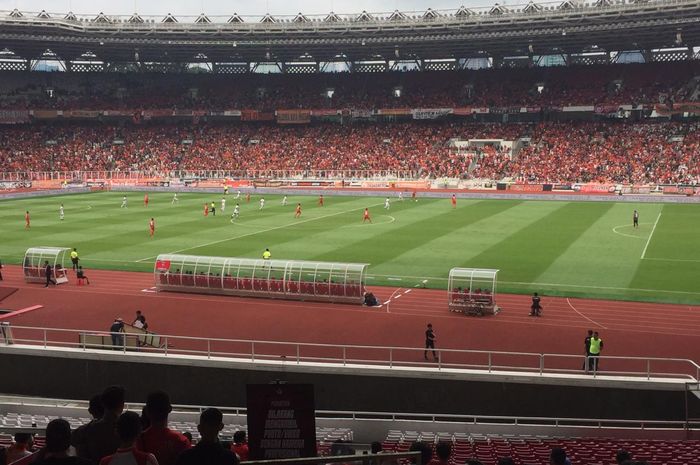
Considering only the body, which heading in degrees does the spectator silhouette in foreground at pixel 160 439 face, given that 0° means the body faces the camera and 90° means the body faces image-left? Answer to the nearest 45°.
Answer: approximately 180°

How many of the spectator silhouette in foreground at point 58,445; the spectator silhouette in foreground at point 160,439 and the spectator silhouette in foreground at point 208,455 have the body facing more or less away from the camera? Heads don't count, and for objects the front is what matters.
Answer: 3

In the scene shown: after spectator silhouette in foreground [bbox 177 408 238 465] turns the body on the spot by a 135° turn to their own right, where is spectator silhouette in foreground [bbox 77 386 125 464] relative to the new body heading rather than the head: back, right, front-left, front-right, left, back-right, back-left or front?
back

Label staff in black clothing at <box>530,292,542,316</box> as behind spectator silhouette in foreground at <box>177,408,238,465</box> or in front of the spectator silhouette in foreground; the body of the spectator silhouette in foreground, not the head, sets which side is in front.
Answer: in front

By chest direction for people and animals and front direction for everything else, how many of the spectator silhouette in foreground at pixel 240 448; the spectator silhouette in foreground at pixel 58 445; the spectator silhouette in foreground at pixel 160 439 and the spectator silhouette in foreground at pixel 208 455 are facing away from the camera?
4

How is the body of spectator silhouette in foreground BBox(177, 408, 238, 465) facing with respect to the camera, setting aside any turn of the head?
away from the camera

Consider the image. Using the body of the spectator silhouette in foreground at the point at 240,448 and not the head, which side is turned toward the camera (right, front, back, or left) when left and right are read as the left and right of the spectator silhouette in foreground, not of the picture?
back

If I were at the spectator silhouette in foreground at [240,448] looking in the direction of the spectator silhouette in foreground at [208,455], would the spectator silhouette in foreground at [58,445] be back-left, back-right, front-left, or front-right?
front-right

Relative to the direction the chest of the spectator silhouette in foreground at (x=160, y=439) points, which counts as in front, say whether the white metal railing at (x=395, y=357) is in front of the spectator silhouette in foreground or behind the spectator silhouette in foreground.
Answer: in front

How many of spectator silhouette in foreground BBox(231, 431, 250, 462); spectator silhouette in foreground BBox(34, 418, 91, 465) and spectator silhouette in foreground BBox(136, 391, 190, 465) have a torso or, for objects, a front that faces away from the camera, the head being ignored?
3

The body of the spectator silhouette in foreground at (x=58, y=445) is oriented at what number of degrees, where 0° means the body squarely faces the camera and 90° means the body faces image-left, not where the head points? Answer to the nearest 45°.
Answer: approximately 180°
